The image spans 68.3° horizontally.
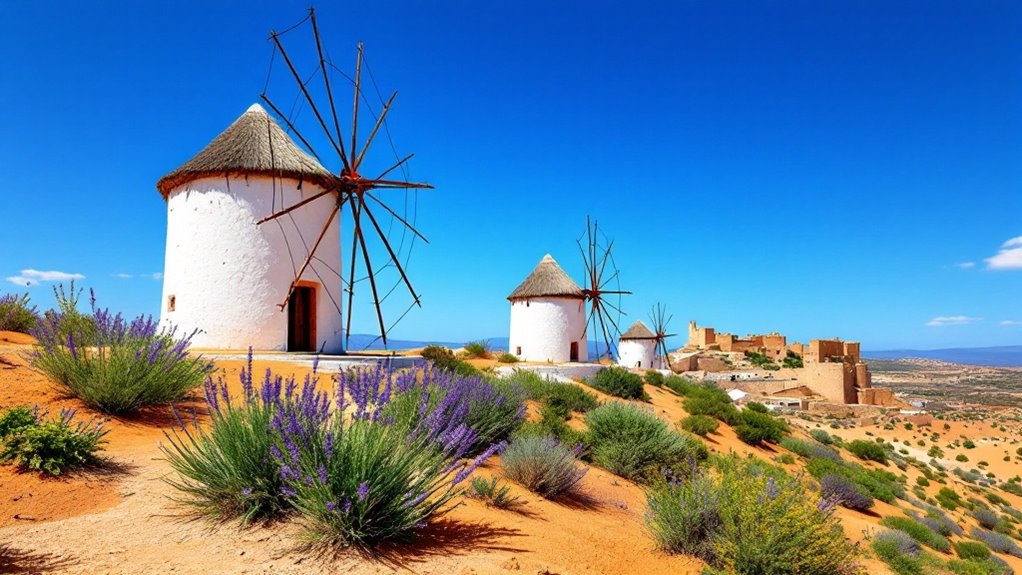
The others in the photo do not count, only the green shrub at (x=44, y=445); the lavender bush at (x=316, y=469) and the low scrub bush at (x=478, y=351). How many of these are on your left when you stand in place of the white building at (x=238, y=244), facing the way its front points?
1

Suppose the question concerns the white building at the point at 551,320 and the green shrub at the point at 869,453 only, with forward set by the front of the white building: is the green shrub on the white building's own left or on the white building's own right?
on the white building's own left

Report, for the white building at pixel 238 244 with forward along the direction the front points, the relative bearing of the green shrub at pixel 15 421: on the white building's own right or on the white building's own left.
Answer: on the white building's own right

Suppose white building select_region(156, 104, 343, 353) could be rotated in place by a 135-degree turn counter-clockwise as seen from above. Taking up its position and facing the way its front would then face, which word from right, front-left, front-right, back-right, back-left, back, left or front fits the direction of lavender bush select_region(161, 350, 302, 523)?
back

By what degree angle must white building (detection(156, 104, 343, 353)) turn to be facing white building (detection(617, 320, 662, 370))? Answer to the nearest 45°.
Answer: approximately 90° to its left

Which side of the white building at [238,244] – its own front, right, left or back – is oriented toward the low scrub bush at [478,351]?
left

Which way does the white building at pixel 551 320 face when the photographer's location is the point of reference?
facing the viewer and to the right of the viewer

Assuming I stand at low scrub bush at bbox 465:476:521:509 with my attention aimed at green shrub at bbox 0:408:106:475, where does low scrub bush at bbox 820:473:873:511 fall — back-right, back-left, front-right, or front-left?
back-right

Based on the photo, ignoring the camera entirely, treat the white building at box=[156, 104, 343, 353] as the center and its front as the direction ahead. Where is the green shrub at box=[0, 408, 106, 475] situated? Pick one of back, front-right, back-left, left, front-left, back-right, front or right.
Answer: front-right

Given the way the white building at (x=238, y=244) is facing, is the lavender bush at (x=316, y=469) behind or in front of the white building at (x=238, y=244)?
in front

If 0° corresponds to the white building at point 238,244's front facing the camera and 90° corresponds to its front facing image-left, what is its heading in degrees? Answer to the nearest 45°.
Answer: approximately 315°

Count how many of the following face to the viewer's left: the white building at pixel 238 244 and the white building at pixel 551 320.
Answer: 0

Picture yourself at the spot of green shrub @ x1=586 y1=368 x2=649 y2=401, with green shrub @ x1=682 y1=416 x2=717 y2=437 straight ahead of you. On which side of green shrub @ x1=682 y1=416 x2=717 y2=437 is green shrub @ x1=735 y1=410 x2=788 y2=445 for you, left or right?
left

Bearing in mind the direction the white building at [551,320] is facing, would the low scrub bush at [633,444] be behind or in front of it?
in front

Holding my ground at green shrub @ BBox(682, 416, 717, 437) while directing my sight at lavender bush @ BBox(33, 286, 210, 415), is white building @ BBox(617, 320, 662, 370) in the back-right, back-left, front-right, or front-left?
back-right

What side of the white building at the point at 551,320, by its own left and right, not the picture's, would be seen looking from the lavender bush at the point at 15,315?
right
